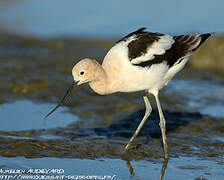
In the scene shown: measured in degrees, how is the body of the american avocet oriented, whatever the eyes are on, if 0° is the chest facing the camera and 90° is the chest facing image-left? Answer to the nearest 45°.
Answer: approximately 90°
